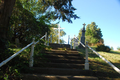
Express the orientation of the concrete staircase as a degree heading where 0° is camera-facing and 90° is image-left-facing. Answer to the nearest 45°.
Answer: approximately 0°
